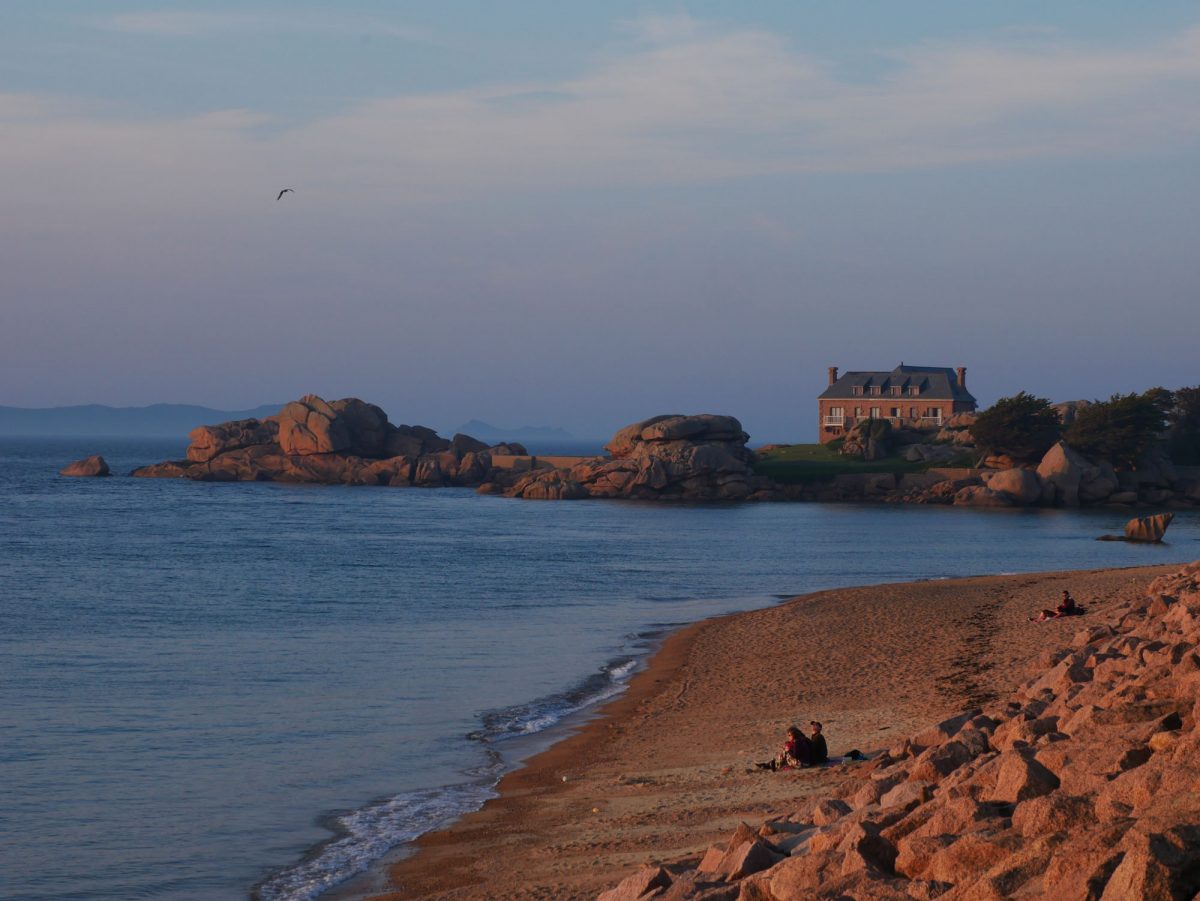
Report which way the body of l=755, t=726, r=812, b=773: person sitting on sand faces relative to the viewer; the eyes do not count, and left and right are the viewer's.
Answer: facing to the left of the viewer

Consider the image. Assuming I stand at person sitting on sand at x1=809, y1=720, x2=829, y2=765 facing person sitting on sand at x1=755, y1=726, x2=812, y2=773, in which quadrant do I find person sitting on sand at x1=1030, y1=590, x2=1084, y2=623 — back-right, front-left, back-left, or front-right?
back-right

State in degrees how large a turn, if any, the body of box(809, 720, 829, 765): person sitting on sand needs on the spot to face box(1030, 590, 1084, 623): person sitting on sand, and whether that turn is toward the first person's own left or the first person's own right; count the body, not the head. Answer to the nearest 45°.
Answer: approximately 90° to the first person's own right

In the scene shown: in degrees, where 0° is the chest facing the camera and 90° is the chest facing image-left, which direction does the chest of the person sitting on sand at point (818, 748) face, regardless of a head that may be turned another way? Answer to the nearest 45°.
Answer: approximately 90°
